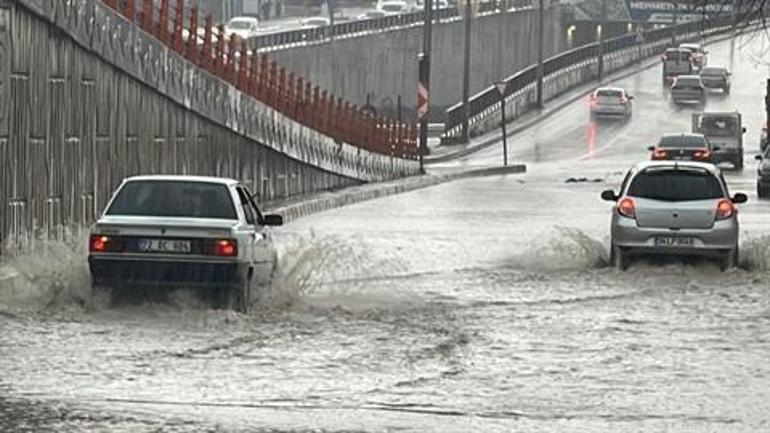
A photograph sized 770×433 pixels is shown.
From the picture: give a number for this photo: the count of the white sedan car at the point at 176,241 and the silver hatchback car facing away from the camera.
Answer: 2

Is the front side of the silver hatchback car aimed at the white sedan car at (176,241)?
no

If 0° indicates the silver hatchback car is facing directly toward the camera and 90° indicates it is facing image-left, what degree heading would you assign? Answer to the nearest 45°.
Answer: approximately 180°

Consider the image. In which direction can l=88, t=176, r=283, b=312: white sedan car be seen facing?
away from the camera

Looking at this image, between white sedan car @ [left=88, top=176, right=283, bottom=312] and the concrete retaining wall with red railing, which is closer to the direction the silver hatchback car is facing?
the concrete retaining wall with red railing

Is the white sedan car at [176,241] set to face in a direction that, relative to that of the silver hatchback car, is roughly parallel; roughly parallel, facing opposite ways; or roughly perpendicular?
roughly parallel

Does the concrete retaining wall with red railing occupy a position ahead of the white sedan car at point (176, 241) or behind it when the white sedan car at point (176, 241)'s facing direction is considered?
ahead
